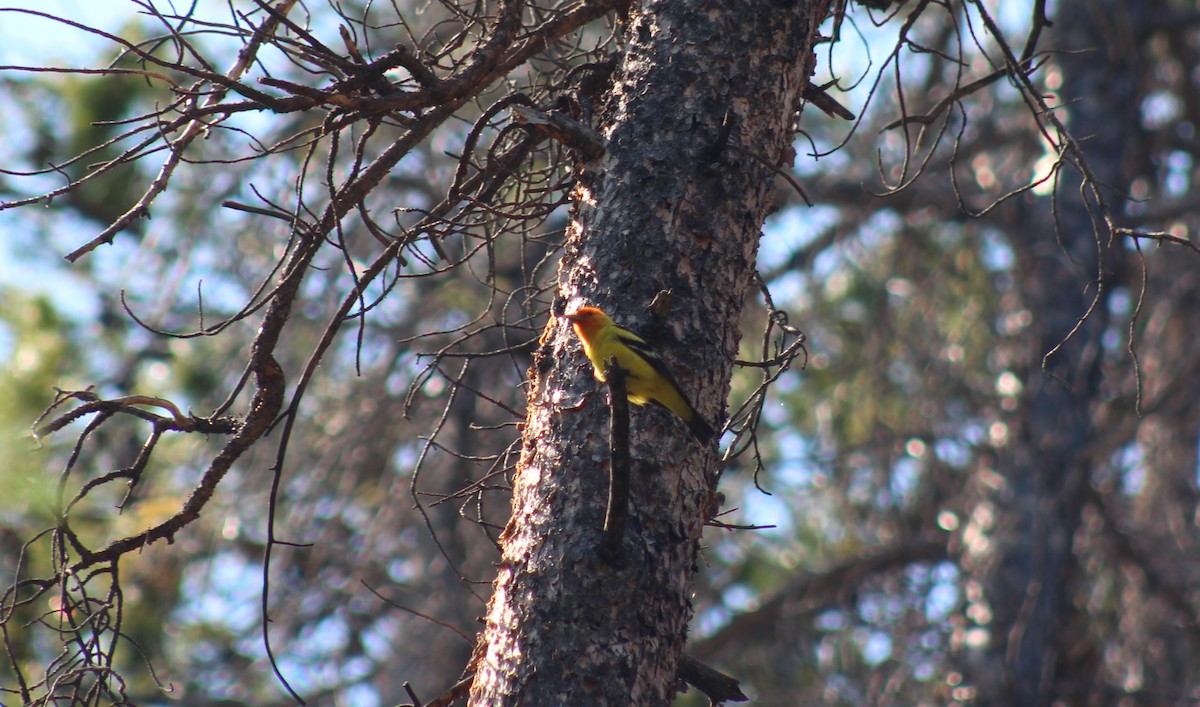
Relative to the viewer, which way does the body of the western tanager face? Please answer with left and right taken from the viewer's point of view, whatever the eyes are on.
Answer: facing to the left of the viewer
